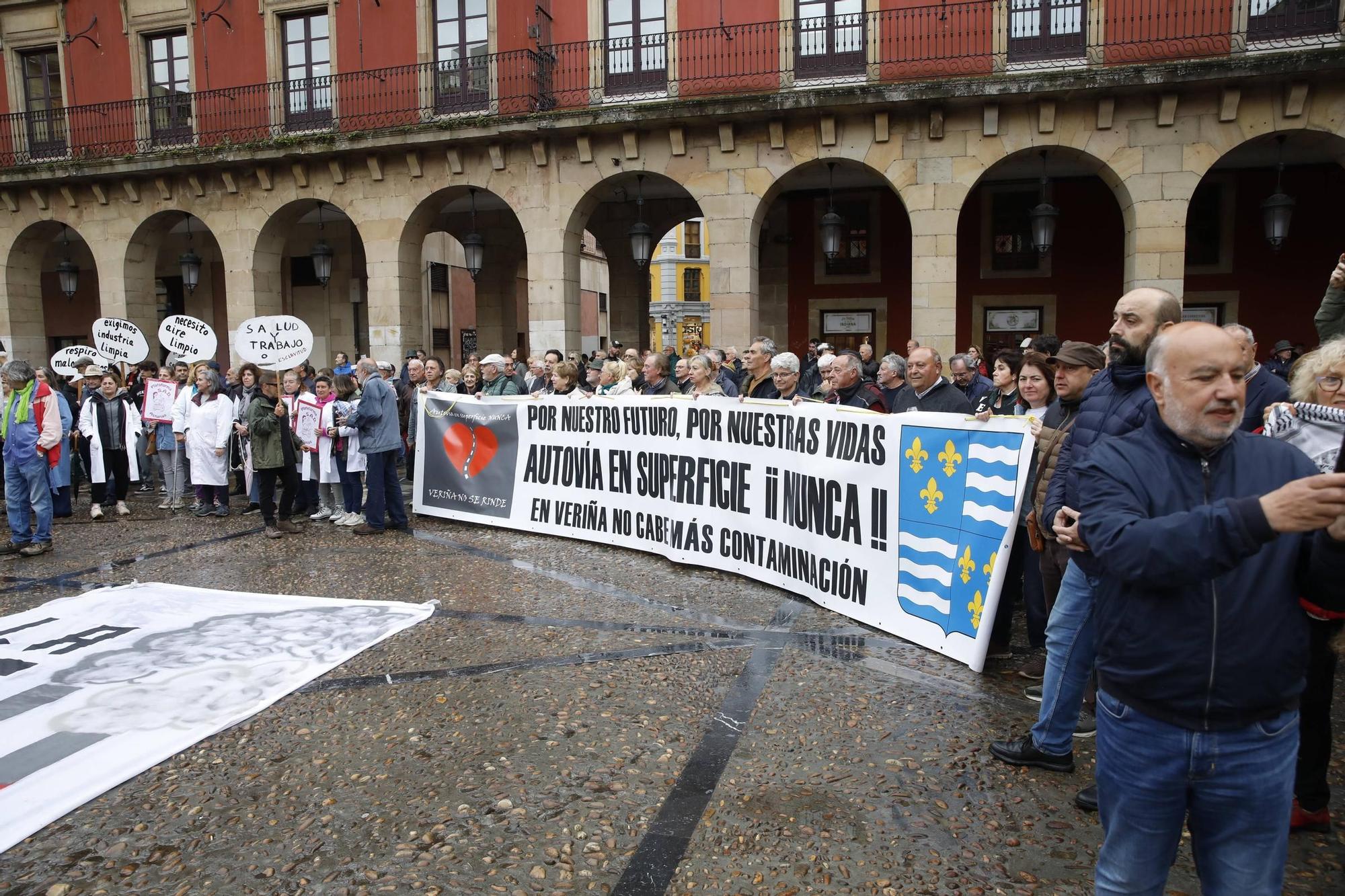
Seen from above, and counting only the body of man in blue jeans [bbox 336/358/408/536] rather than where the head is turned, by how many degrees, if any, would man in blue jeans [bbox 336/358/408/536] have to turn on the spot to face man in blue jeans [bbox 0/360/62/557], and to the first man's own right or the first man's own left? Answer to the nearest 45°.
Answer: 0° — they already face them

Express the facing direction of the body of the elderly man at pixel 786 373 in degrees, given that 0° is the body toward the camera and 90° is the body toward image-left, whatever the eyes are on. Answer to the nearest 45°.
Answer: approximately 45°

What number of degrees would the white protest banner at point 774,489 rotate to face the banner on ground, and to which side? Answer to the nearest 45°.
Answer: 0° — it already faces it

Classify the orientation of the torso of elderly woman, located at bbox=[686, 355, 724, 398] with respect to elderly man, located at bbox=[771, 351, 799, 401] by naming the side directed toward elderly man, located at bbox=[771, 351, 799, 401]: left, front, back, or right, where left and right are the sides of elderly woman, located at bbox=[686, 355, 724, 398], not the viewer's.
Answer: left

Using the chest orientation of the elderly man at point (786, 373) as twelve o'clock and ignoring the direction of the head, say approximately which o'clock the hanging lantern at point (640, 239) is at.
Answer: The hanging lantern is roughly at 4 o'clock from the elderly man.

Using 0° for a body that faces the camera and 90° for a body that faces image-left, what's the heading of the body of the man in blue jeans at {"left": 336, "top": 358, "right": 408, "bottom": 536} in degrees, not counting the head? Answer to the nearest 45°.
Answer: approximately 90°

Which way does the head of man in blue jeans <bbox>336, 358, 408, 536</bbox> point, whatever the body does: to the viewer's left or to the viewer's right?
to the viewer's left
